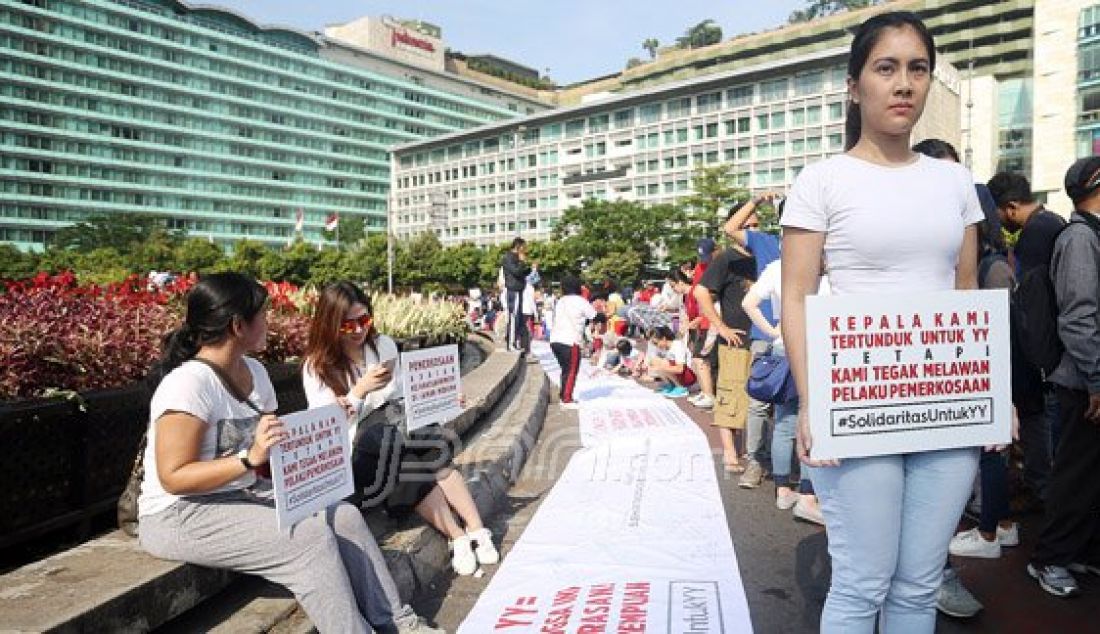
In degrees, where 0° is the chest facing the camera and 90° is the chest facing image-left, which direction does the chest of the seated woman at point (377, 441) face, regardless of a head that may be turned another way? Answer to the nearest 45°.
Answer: approximately 315°

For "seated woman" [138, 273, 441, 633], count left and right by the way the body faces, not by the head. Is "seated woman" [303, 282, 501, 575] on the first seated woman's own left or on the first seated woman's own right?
on the first seated woman's own left

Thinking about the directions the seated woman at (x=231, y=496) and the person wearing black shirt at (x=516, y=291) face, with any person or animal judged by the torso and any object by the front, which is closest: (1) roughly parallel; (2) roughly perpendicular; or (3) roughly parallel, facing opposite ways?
roughly parallel

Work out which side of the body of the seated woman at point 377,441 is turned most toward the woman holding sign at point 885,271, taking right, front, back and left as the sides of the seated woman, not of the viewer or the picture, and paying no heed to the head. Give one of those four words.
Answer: front

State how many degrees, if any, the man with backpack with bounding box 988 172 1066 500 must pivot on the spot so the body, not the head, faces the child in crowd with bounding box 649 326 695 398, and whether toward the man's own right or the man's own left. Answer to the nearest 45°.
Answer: approximately 45° to the man's own right

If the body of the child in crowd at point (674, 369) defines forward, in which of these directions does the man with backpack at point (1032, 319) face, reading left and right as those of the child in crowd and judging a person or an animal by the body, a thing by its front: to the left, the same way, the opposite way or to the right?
to the right

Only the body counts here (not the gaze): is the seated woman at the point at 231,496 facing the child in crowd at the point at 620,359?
no

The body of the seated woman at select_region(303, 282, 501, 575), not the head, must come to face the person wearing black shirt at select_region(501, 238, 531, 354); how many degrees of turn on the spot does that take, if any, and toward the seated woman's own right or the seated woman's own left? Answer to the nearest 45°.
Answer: approximately 135° to the seated woman's own left

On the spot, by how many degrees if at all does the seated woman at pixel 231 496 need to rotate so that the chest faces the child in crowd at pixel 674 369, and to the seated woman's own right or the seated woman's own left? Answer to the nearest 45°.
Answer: approximately 45° to the seated woman's own left

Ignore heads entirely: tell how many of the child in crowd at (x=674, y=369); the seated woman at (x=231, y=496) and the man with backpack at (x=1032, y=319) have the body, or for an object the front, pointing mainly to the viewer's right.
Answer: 1

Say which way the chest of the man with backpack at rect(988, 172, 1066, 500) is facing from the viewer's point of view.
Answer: to the viewer's left

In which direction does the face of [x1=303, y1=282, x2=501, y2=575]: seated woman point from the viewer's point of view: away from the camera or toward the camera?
toward the camera

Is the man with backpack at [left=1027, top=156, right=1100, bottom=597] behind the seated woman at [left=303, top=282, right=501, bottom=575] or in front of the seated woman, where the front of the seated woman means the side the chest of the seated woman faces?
in front

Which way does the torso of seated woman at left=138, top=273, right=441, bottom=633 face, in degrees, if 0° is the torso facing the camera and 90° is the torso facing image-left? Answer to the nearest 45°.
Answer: approximately 270°

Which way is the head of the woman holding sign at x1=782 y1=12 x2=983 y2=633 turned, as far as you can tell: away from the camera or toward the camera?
toward the camera

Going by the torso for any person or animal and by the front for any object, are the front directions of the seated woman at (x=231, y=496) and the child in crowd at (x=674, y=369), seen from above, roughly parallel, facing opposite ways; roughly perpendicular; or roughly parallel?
roughly parallel, facing opposite ways
